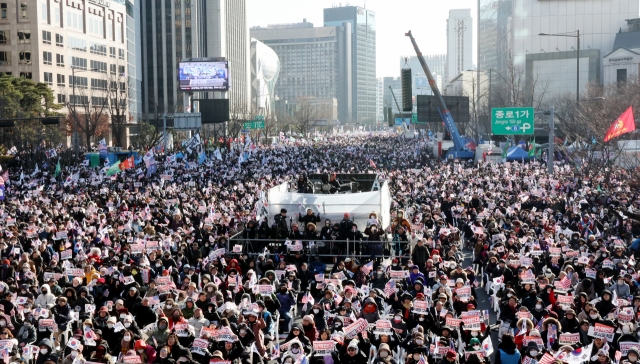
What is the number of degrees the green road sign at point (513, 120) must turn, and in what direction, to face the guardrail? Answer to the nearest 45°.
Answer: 0° — it already faces it

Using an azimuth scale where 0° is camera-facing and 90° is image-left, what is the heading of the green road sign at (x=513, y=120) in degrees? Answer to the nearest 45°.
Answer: approximately 0°
